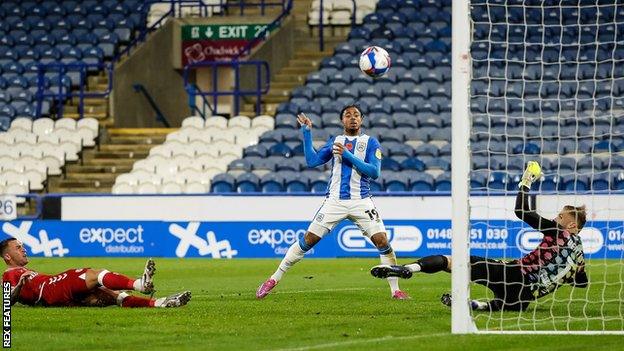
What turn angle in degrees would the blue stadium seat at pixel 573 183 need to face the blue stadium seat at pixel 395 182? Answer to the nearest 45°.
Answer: approximately 90° to its right

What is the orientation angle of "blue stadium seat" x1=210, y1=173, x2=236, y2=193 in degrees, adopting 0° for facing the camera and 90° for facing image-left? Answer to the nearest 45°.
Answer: approximately 0°

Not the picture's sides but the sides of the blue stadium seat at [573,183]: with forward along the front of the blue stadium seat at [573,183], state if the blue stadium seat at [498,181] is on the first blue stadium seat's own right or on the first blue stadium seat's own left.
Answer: on the first blue stadium seat's own right

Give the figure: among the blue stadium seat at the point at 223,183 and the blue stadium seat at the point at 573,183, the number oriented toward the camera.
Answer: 2

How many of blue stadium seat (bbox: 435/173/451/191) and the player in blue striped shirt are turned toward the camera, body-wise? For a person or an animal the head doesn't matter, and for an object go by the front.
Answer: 2

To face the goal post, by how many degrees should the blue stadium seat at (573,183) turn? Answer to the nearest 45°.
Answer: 0° — it already faces it

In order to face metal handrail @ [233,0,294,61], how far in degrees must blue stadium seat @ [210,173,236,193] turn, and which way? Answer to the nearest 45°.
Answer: approximately 180°

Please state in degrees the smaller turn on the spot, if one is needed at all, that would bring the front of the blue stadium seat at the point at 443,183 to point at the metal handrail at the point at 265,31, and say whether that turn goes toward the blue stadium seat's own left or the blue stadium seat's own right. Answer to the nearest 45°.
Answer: approximately 135° to the blue stadium seat's own right

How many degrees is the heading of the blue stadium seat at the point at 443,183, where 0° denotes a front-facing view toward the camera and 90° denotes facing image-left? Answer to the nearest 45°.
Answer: approximately 0°

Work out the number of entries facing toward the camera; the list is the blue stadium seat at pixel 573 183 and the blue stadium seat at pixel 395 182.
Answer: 2
